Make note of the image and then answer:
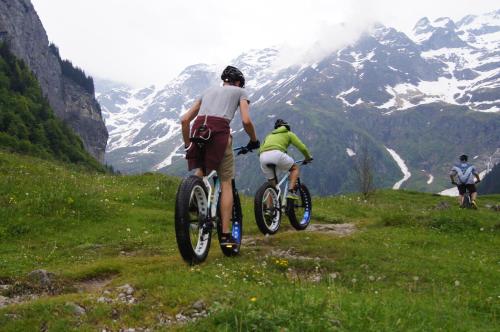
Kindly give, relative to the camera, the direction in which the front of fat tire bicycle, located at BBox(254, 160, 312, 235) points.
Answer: facing away from the viewer and to the right of the viewer

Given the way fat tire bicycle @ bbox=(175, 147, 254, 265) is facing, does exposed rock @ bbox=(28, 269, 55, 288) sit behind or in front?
behind

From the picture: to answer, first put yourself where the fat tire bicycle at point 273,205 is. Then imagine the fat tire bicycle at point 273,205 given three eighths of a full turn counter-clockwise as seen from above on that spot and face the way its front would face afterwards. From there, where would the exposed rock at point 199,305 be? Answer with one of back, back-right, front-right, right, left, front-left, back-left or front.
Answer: left

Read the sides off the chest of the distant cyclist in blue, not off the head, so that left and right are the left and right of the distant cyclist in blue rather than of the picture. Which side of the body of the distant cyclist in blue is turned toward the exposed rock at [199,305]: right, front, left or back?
back

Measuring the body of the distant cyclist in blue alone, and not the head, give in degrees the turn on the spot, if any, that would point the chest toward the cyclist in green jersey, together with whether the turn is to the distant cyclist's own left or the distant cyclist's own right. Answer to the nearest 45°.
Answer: approximately 180°

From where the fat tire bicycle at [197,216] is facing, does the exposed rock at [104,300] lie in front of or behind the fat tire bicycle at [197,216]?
behind

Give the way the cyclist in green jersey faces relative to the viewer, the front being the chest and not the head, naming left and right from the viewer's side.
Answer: facing away from the viewer and to the right of the viewer

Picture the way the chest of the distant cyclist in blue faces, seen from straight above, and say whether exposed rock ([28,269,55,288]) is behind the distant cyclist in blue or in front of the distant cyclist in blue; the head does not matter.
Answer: behind

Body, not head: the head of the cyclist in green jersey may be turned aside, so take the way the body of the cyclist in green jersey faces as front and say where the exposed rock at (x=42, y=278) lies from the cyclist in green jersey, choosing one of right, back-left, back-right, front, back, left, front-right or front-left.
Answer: back

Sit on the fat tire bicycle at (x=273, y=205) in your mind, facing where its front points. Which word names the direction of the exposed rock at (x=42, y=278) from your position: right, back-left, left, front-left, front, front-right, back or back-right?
back

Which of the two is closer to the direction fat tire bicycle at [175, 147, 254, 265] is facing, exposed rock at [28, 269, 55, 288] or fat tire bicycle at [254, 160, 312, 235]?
the fat tire bicycle

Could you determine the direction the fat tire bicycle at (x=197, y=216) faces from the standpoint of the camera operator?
facing away from the viewer and to the right of the viewer

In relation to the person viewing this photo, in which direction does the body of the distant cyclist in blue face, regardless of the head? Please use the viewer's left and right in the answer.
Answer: facing away from the viewer
